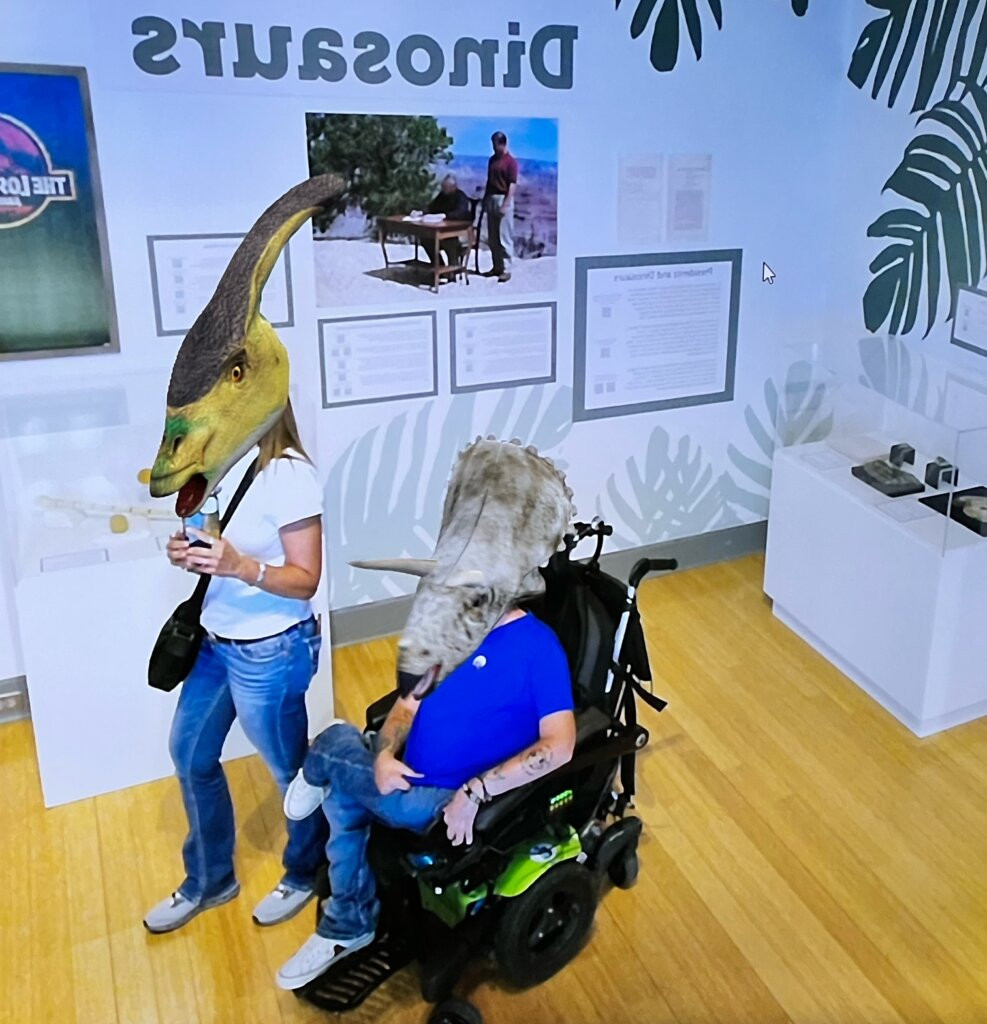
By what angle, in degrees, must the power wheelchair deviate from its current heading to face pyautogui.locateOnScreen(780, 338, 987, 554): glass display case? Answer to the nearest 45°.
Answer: approximately 180°

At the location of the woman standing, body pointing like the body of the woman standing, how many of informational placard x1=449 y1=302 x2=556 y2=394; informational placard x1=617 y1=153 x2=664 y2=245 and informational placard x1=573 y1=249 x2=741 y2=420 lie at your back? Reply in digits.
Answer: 3

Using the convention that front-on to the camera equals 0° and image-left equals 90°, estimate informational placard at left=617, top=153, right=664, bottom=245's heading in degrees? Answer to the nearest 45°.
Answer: approximately 0°

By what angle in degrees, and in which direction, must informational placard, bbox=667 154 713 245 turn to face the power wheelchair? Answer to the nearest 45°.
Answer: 0° — it already faces it

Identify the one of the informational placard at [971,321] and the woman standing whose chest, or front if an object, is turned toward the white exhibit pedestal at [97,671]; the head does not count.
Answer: the informational placard

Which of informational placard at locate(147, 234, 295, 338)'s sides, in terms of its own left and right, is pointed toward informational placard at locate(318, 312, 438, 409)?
left

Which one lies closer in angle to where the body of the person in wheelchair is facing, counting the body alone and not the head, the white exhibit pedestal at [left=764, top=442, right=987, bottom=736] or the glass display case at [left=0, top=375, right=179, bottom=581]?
the glass display case

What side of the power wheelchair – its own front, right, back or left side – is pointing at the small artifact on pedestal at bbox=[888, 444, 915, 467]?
back

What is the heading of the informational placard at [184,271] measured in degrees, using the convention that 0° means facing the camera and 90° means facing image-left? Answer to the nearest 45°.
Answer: approximately 0°

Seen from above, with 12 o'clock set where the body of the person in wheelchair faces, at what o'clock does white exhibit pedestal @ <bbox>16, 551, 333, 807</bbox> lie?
The white exhibit pedestal is roughly at 3 o'clock from the person in wheelchair.

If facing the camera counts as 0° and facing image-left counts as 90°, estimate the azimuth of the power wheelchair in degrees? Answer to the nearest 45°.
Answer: approximately 45°

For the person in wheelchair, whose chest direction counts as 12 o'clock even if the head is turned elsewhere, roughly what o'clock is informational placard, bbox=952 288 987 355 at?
The informational placard is roughly at 6 o'clock from the person in wheelchair.

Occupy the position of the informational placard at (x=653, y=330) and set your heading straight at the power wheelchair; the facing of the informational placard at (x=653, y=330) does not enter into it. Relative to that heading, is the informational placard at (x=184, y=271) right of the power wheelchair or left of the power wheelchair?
right
